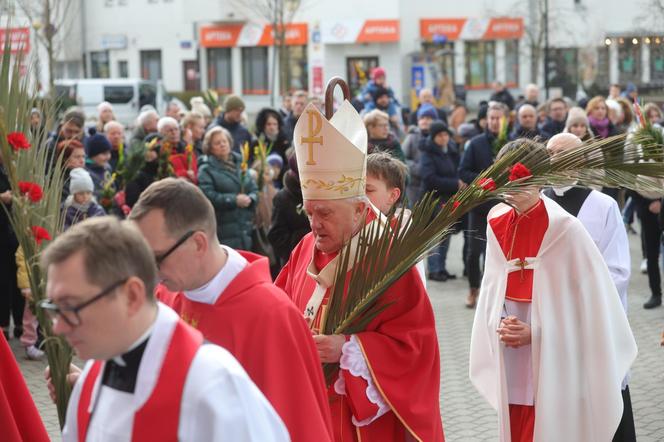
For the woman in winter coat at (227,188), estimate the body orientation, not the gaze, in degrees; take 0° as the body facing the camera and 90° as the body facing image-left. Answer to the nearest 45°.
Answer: approximately 315°

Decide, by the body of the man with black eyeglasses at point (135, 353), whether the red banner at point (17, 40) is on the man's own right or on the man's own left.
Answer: on the man's own right

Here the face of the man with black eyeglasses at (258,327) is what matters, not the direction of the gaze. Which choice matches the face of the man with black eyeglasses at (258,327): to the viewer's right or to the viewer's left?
to the viewer's left

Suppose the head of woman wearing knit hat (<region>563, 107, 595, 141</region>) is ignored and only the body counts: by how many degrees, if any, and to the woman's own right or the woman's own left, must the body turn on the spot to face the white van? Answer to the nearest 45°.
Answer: approximately 135° to the woman's own right

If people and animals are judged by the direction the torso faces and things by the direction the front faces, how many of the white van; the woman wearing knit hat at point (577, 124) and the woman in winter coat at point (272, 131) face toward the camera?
2

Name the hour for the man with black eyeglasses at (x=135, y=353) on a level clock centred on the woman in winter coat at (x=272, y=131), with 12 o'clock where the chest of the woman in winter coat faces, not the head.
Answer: The man with black eyeglasses is roughly at 12 o'clock from the woman in winter coat.
